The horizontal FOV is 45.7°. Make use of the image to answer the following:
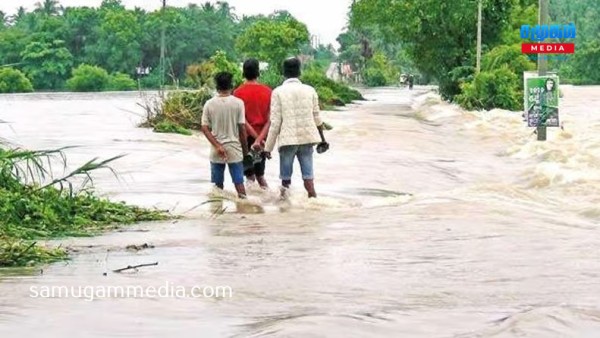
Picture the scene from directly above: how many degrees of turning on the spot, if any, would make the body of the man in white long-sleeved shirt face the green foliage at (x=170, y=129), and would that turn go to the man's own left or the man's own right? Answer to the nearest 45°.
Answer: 0° — they already face it

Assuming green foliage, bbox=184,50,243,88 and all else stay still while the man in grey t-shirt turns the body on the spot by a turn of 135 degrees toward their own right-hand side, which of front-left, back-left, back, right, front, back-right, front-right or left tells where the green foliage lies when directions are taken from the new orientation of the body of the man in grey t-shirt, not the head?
back-left

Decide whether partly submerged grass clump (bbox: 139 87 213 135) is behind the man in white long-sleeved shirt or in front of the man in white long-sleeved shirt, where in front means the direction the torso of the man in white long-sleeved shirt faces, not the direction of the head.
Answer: in front

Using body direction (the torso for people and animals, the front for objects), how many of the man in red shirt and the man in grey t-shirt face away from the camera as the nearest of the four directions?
2

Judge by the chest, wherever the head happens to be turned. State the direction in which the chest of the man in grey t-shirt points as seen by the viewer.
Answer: away from the camera

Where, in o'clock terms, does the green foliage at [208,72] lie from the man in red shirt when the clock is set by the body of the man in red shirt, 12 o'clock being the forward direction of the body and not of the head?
The green foliage is roughly at 12 o'clock from the man in red shirt.

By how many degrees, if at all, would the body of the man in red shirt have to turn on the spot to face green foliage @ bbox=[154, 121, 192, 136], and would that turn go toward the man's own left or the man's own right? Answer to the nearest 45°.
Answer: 0° — they already face it

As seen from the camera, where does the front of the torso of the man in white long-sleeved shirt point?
away from the camera

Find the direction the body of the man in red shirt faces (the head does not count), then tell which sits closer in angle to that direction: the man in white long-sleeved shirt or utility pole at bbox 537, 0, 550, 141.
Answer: the utility pole

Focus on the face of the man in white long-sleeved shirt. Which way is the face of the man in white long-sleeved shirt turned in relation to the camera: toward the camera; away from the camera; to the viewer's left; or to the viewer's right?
away from the camera

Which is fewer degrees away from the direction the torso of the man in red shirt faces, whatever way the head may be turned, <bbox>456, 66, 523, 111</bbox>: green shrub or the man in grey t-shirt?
the green shrub

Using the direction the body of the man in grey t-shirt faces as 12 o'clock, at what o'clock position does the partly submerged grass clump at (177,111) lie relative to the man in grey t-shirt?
The partly submerged grass clump is roughly at 12 o'clock from the man in grey t-shirt.

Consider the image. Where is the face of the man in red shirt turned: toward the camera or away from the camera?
away from the camera

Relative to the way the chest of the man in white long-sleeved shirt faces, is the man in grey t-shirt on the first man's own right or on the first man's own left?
on the first man's own left

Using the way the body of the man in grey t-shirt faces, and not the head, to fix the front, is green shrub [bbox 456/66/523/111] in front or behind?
in front

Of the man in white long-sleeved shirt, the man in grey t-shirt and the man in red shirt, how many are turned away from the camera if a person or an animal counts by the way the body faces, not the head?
3

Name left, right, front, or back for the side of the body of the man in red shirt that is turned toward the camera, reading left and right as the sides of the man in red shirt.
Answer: back
